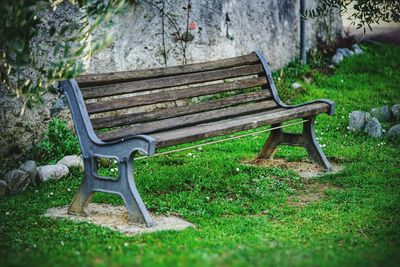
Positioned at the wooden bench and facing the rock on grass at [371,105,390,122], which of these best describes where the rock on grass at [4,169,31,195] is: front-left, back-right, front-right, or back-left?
back-left

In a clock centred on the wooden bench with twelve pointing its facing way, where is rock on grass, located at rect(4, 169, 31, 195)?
The rock on grass is roughly at 5 o'clock from the wooden bench.

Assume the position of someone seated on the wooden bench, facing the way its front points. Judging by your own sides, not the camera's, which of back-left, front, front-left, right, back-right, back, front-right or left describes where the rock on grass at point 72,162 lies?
back

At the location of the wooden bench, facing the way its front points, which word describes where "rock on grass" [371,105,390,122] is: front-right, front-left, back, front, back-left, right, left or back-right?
left

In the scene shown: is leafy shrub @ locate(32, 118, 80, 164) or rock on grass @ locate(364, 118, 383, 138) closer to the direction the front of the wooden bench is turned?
the rock on grass

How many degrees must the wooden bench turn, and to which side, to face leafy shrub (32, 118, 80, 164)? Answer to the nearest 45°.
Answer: approximately 180°

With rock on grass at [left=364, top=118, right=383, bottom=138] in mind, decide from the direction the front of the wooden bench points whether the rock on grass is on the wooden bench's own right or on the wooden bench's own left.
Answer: on the wooden bench's own left

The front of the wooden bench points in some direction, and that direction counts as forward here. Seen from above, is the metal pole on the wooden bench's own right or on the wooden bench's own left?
on the wooden bench's own left

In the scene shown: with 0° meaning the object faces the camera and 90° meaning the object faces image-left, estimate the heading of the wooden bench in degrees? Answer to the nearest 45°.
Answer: approximately 315°

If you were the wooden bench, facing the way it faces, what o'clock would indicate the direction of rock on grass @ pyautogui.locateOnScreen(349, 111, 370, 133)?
The rock on grass is roughly at 9 o'clock from the wooden bench.

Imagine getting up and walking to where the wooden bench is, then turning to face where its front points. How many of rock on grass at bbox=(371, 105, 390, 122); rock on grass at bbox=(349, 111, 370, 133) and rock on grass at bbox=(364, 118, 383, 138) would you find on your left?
3
